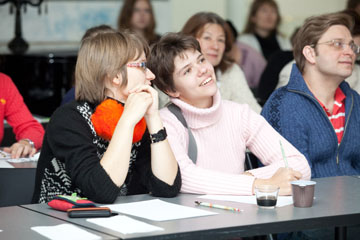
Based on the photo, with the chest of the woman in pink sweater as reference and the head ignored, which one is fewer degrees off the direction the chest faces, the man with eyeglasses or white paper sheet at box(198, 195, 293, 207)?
the white paper sheet

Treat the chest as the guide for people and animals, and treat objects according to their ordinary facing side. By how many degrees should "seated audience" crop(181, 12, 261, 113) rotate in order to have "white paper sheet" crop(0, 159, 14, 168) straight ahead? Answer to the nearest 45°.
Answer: approximately 45° to their right

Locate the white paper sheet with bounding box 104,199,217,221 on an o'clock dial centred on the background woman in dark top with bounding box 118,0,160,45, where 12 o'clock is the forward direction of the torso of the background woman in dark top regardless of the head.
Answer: The white paper sheet is roughly at 12 o'clock from the background woman in dark top.

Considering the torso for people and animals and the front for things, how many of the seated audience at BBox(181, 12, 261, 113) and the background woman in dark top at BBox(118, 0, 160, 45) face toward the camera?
2

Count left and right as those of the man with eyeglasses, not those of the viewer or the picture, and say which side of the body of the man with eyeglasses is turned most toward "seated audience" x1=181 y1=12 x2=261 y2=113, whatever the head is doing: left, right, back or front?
back

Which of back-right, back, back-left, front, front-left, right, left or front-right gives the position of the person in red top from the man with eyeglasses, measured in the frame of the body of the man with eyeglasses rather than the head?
back-right
